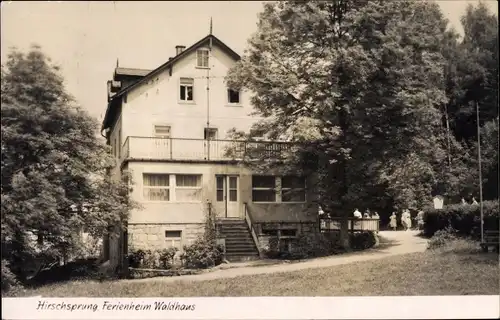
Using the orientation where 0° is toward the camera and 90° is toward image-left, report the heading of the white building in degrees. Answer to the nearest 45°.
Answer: approximately 0°

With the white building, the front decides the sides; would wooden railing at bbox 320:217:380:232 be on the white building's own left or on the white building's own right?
on the white building's own left

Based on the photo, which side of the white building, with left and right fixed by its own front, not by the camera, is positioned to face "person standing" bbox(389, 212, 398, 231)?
left

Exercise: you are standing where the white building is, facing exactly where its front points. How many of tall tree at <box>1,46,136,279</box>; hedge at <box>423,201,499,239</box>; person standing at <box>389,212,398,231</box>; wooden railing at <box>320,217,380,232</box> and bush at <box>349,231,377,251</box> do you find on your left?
4

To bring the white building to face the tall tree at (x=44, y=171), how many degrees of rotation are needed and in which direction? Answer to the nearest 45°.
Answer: approximately 45° to its right

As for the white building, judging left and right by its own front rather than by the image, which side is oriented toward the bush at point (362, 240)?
left

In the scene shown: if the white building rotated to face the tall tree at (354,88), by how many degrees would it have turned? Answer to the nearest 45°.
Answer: approximately 90° to its left

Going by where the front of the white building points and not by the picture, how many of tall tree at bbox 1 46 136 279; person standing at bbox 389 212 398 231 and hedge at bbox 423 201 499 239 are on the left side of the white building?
2

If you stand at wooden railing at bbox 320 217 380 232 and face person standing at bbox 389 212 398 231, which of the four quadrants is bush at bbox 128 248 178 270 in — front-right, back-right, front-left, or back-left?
back-right
